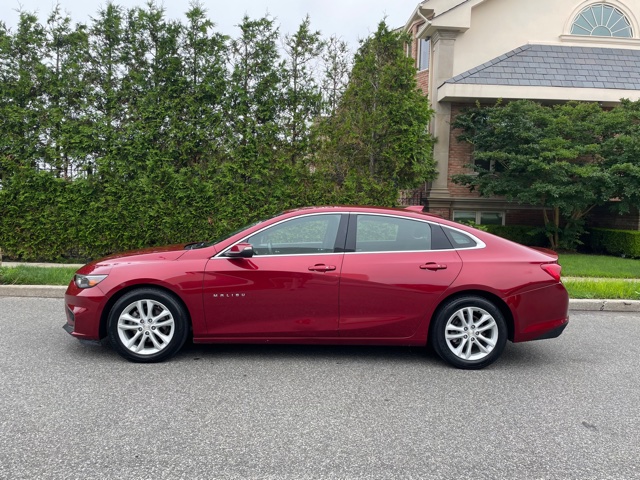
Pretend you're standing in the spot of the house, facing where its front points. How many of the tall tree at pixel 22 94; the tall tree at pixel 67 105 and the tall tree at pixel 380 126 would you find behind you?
0

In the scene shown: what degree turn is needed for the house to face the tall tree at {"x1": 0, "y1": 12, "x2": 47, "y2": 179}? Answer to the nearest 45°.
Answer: approximately 45° to its right

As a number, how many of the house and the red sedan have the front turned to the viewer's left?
1

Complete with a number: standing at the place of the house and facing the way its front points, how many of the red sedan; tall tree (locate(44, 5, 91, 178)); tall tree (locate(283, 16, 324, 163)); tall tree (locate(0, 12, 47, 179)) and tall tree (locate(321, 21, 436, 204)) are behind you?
0

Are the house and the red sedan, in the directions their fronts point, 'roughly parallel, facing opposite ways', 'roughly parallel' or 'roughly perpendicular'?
roughly perpendicular

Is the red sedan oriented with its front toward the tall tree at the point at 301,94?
no

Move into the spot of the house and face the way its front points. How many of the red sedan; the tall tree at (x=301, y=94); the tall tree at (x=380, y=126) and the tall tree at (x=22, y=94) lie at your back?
0

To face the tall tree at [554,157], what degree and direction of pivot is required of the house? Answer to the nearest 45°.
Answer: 0° — it already faces it

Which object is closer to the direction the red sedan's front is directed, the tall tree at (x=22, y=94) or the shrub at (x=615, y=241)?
the tall tree

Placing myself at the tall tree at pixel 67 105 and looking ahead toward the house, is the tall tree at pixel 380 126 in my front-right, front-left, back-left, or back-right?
front-right

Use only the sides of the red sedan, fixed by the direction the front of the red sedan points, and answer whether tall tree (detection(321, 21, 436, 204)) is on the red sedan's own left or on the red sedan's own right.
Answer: on the red sedan's own right

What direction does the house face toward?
toward the camera

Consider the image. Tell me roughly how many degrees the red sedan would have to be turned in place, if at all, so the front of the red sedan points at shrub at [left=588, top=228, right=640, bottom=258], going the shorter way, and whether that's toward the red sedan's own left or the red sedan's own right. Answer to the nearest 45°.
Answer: approximately 135° to the red sedan's own right

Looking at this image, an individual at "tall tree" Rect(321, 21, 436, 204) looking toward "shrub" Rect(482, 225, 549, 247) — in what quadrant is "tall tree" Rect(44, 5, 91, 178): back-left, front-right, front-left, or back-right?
back-left

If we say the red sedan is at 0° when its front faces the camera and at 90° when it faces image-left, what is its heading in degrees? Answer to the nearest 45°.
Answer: approximately 90°

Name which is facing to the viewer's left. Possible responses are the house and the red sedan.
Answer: the red sedan

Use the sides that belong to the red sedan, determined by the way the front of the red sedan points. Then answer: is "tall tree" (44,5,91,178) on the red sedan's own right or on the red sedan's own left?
on the red sedan's own right
